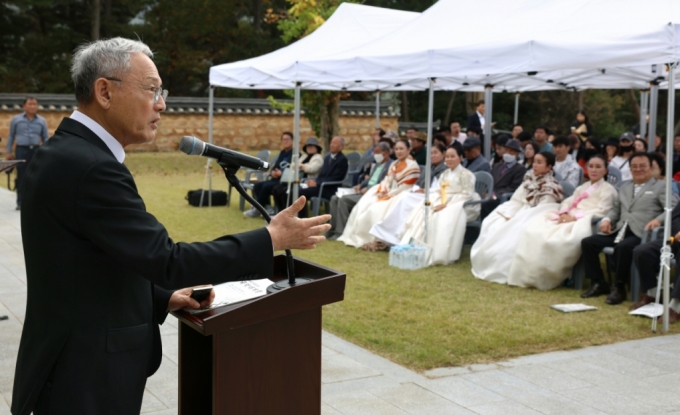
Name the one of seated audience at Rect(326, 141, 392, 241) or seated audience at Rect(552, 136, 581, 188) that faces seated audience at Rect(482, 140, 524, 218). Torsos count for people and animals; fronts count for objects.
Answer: seated audience at Rect(552, 136, 581, 188)

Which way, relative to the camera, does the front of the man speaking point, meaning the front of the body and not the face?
to the viewer's right

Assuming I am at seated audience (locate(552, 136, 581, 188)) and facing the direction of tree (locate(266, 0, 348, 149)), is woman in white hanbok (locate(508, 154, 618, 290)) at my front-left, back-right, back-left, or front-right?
back-left

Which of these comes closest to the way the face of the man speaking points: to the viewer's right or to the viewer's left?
to the viewer's right

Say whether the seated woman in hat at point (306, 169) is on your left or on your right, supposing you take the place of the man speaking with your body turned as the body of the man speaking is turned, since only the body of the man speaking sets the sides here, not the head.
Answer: on your left

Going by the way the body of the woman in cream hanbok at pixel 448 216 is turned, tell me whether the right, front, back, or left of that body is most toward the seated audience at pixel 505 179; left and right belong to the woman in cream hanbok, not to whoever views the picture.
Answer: back

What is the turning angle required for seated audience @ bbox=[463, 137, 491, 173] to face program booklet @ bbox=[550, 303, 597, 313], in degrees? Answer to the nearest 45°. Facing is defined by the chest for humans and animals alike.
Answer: approximately 45° to their left

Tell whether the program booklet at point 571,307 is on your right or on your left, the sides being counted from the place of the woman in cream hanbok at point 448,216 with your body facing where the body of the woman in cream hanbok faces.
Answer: on your left
